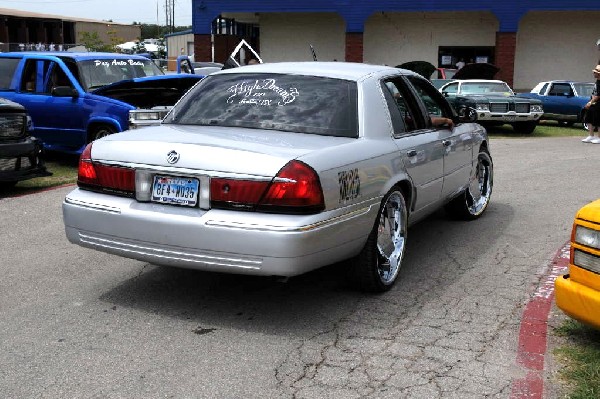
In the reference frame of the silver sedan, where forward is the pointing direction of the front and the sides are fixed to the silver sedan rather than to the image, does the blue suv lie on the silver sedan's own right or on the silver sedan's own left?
on the silver sedan's own left

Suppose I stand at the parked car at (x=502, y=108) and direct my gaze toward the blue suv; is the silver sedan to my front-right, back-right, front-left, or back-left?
front-left

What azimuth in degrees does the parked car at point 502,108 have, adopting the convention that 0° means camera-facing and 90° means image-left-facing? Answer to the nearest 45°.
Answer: approximately 315°

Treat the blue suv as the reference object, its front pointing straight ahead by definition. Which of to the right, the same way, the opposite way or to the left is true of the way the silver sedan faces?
to the left

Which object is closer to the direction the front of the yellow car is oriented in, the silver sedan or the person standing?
the silver sedan

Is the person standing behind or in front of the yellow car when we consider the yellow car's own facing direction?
behind

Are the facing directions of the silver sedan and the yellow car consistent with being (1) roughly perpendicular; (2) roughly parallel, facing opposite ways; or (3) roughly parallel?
roughly parallel, facing opposite ways

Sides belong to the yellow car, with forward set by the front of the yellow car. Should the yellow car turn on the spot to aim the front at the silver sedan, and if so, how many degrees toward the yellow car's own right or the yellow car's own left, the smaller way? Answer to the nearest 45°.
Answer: approximately 45° to the yellow car's own right

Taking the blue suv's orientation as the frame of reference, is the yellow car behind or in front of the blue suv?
in front

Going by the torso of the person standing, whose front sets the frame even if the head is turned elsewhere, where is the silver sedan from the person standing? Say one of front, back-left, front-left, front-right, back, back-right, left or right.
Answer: left

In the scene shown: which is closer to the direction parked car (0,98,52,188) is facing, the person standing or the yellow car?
the yellow car

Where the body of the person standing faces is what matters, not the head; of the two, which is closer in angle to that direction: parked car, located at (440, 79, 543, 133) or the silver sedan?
the parked car
